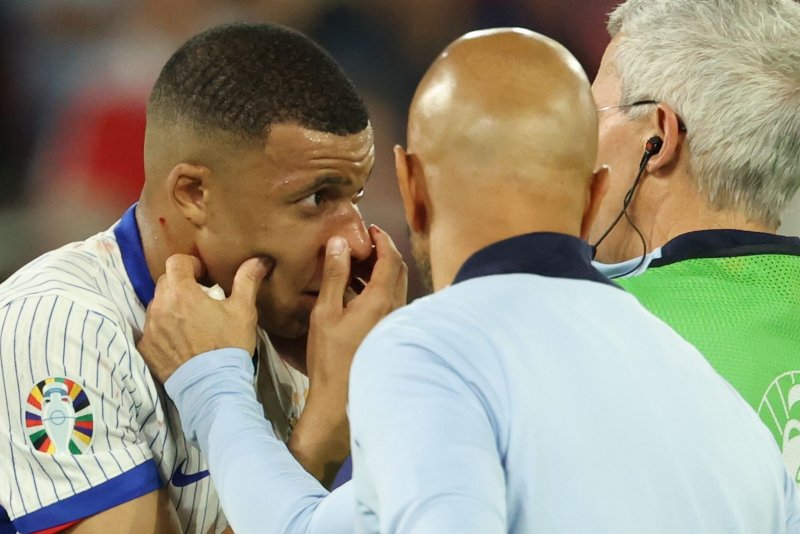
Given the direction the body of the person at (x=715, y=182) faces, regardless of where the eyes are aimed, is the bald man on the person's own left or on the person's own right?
on the person's own left

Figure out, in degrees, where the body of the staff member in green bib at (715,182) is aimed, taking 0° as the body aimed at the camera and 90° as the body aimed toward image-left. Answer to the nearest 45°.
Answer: approximately 135°

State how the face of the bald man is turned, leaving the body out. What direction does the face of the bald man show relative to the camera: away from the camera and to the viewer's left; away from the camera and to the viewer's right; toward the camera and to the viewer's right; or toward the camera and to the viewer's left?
away from the camera and to the viewer's left

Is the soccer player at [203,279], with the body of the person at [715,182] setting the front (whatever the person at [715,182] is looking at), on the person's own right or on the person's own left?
on the person's own left
